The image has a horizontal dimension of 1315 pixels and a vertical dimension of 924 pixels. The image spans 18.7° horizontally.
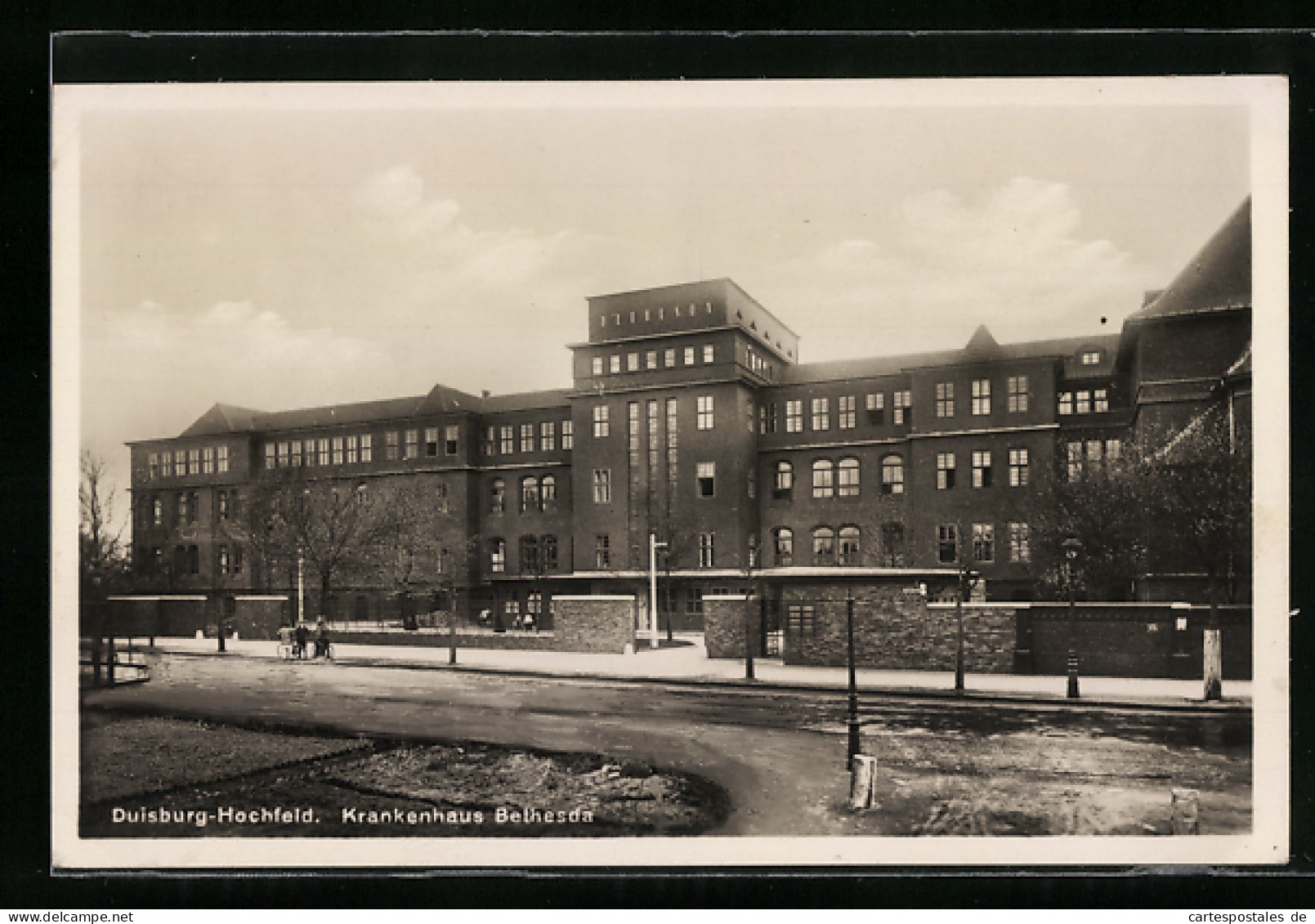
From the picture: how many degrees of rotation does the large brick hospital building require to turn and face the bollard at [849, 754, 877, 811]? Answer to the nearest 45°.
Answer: approximately 45° to its left

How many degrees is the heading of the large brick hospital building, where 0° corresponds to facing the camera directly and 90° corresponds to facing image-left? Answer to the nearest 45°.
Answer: approximately 45°
